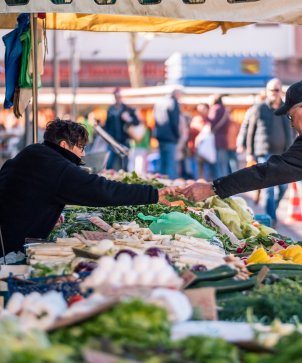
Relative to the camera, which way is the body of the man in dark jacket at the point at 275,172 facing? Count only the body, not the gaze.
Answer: to the viewer's left

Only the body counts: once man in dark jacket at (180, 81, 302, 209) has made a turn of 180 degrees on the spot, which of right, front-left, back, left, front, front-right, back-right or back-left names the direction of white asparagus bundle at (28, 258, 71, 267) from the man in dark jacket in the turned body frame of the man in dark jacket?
back-right

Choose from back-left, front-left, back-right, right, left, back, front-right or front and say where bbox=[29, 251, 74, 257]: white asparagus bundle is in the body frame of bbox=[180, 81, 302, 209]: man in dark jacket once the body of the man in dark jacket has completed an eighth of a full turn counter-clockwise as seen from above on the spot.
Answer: front

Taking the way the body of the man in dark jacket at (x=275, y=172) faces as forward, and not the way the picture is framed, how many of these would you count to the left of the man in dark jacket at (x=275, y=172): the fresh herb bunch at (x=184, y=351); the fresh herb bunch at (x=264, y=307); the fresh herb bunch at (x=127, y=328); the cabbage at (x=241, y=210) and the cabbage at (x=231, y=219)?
3

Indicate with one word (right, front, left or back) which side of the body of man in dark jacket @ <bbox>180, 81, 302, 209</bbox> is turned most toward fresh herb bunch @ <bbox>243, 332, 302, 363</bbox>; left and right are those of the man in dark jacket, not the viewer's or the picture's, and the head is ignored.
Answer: left

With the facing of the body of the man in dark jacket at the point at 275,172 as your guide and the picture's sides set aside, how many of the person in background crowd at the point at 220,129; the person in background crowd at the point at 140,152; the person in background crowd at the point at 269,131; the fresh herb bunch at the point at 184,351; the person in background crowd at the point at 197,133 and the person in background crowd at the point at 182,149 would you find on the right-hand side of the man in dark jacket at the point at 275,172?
5

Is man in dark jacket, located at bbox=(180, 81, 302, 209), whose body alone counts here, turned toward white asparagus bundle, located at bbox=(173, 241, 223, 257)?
no

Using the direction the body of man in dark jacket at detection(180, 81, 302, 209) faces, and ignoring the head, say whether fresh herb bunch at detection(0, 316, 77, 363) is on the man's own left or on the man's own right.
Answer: on the man's own left

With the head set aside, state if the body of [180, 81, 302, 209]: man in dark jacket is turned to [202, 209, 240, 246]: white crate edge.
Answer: no

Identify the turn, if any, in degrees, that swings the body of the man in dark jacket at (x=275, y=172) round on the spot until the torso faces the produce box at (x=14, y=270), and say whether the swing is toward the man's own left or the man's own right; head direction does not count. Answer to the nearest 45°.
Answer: approximately 45° to the man's own left

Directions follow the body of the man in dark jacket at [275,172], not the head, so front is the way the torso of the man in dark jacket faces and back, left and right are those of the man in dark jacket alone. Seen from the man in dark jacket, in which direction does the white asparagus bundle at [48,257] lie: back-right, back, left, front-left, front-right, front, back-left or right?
front-left

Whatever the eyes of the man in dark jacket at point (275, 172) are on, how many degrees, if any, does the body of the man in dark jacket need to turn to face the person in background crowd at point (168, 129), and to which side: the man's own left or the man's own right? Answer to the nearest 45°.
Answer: approximately 90° to the man's own right

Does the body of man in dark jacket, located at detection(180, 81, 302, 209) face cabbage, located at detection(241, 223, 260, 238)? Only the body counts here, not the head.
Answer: no

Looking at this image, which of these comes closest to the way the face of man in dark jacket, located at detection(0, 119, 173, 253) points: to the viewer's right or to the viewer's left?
to the viewer's right

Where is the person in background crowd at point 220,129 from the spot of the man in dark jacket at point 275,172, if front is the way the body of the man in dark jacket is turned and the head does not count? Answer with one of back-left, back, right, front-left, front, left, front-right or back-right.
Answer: right

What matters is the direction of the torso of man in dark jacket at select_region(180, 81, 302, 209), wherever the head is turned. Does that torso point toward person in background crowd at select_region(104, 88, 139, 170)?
no

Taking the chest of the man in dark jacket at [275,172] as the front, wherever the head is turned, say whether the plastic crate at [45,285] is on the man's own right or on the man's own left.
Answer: on the man's own left

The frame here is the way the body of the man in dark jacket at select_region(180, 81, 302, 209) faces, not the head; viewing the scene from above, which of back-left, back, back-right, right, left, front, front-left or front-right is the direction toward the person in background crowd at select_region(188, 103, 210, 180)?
right

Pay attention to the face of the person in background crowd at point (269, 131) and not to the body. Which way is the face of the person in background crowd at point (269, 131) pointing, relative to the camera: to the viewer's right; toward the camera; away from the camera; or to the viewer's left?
toward the camera

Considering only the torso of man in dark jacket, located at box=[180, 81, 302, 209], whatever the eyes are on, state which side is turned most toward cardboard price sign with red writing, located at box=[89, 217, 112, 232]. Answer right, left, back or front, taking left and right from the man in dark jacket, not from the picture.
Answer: front
